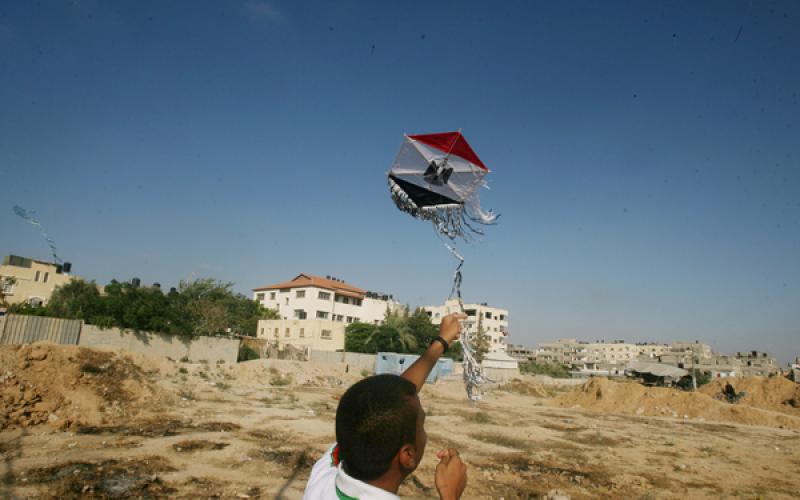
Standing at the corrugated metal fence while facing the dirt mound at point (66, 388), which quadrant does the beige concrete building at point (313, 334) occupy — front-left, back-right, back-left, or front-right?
back-left

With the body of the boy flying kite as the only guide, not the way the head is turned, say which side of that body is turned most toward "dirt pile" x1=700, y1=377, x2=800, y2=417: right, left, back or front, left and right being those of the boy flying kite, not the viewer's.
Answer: front

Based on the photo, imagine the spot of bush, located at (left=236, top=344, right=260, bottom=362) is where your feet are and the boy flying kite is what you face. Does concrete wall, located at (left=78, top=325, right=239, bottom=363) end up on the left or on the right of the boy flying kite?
right

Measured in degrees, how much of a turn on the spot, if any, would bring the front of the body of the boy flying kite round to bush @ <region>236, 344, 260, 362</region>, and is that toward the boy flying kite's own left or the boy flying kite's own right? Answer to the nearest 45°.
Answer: approximately 45° to the boy flying kite's own left

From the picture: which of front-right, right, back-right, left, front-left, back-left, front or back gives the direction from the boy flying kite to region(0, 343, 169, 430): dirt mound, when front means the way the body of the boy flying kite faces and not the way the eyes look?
left

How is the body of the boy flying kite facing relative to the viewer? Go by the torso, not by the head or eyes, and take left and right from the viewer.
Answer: facing away from the viewer and to the right of the viewer

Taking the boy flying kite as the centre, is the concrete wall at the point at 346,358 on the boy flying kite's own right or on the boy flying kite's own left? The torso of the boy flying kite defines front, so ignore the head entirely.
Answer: on the boy flying kite's own left

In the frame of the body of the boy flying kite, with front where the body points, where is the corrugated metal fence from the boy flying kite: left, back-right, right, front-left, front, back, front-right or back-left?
left

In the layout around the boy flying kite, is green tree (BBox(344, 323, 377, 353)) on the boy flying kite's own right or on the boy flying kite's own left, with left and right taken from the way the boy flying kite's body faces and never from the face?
on the boy flying kite's own left
